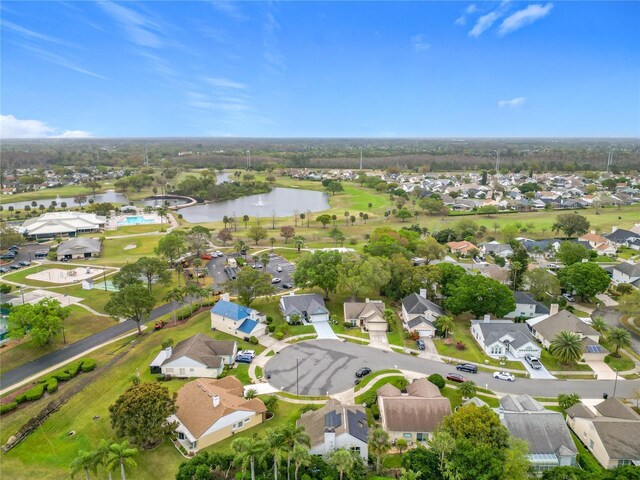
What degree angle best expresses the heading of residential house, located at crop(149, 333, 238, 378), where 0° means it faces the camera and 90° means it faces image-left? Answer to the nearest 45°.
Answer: approximately 270°

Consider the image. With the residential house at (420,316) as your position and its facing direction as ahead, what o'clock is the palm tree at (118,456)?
The palm tree is roughly at 1 o'clock from the residential house.

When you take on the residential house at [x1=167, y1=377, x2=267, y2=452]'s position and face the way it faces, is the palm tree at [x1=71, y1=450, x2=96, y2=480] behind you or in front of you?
behind

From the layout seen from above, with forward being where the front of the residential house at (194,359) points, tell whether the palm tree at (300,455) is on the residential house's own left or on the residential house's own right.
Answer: on the residential house's own right

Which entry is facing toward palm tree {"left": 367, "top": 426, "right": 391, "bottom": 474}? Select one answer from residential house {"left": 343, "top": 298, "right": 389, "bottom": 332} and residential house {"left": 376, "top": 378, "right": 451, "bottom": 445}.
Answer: residential house {"left": 343, "top": 298, "right": 389, "bottom": 332}

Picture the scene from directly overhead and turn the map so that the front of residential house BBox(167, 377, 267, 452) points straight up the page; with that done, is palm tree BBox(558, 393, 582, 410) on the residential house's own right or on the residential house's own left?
on the residential house's own right

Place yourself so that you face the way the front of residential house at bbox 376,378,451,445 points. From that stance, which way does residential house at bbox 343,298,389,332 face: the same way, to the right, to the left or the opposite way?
the opposite way

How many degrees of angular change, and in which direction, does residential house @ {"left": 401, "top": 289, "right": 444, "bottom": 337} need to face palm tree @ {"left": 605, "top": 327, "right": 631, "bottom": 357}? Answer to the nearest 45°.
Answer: approximately 90° to its left

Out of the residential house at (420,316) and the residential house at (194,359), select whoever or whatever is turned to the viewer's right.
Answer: the residential house at (194,359)

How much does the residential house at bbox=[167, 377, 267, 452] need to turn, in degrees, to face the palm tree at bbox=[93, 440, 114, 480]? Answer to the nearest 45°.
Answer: approximately 180°

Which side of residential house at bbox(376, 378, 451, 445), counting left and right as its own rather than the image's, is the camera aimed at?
back

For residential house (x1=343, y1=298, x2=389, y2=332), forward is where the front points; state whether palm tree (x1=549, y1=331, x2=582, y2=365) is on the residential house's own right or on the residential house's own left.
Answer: on the residential house's own left
